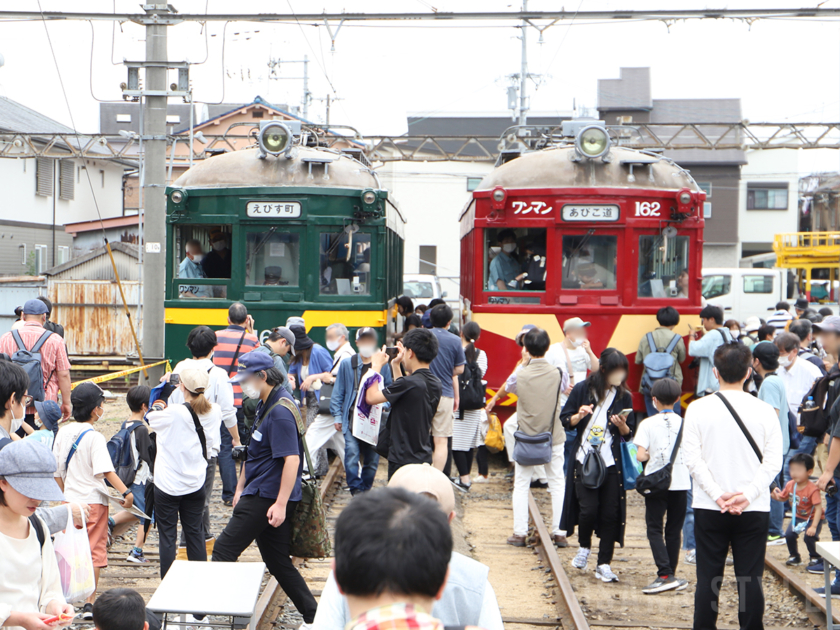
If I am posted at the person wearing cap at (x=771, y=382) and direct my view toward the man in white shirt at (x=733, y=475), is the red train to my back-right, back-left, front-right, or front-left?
back-right

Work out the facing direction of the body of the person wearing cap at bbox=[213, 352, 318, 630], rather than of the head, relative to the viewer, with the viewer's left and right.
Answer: facing to the left of the viewer

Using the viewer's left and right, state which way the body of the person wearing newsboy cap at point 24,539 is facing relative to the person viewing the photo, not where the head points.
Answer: facing the viewer and to the right of the viewer

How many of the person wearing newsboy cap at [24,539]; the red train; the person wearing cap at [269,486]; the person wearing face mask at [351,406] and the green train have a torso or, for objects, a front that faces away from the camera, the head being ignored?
0

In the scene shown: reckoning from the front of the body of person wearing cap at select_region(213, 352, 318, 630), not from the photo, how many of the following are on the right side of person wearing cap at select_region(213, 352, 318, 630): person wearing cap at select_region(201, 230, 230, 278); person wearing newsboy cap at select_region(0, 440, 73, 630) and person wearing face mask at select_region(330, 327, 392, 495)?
2

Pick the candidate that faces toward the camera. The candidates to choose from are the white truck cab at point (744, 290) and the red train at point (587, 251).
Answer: the red train

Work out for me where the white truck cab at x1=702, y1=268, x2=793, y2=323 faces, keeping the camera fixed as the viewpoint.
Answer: facing to the left of the viewer

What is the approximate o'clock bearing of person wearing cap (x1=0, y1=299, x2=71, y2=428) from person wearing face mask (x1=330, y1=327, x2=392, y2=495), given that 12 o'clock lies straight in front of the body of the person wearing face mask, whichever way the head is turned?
The person wearing cap is roughly at 3 o'clock from the person wearing face mask.

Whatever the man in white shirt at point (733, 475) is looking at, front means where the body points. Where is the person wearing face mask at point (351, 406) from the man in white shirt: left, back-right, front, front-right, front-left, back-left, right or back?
front-left

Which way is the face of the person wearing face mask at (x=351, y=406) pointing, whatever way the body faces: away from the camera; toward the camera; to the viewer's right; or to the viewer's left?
toward the camera

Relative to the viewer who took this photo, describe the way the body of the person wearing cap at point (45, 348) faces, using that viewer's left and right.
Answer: facing away from the viewer

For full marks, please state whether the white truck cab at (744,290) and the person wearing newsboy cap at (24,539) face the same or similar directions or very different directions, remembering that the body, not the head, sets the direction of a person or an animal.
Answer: very different directions

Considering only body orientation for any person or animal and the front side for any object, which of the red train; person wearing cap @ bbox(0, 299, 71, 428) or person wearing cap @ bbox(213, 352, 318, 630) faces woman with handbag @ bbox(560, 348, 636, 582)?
the red train

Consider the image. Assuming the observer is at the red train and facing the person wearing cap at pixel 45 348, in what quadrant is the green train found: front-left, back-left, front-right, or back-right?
front-right

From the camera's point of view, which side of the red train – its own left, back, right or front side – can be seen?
front

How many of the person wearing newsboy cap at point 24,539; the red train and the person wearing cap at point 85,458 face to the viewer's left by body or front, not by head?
0

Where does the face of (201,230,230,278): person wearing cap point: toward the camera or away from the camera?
toward the camera

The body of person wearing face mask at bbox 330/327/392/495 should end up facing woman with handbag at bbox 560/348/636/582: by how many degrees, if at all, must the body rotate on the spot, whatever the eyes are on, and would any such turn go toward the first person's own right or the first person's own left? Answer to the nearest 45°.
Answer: approximately 45° to the first person's own left
